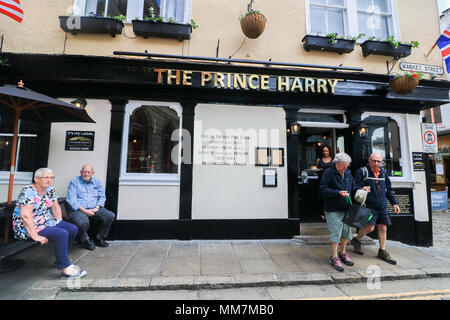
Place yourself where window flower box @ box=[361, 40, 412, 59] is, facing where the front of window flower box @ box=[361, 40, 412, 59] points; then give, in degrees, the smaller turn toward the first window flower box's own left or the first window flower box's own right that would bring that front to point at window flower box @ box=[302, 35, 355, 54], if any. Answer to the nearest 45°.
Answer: approximately 45° to the first window flower box's own right

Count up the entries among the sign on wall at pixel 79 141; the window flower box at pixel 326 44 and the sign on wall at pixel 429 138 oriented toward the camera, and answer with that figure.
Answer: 3

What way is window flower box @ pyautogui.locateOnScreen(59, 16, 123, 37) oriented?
toward the camera

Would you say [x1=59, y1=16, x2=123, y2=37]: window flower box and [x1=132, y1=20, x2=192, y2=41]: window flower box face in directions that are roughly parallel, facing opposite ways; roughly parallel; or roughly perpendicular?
roughly parallel

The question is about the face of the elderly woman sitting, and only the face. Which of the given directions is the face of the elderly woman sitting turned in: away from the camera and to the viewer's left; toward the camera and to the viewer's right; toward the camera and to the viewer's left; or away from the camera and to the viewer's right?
toward the camera and to the viewer's right

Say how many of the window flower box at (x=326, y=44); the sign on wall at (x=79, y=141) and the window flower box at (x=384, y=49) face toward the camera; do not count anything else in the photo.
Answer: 3

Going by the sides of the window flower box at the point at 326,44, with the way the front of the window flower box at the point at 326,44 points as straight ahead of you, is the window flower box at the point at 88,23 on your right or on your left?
on your right

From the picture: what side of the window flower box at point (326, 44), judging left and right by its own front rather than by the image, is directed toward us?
front

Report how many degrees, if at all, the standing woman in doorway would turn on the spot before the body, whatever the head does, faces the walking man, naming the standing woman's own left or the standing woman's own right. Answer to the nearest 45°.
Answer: approximately 45° to the standing woman's own left

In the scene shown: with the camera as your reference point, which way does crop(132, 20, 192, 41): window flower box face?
facing the viewer

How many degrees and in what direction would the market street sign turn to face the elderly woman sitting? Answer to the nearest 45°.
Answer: approximately 45° to its right
